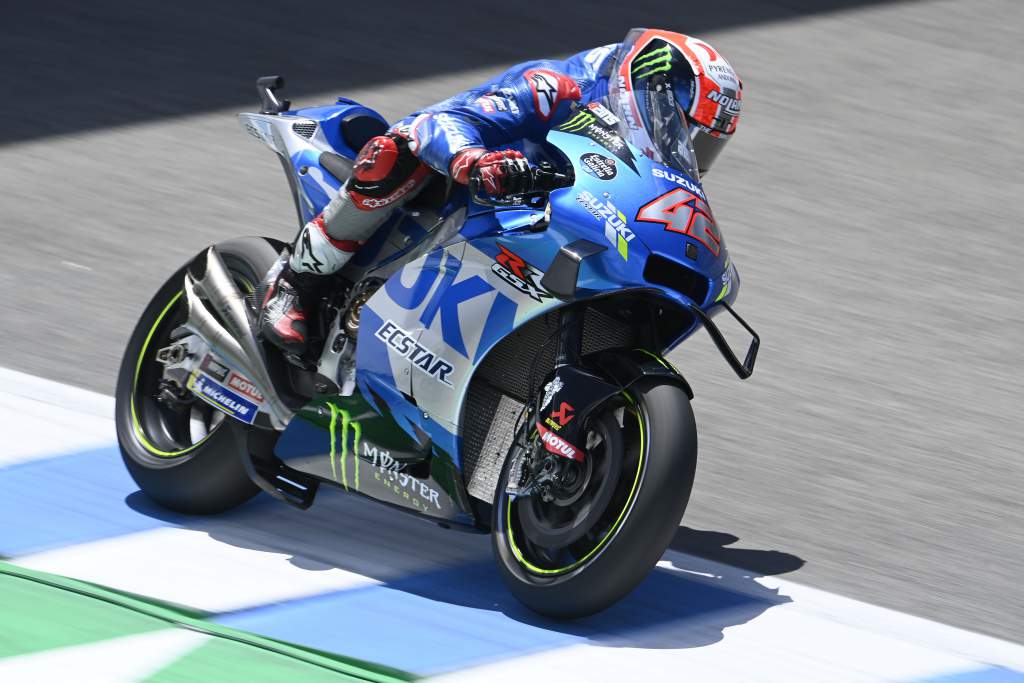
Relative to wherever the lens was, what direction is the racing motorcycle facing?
facing the viewer and to the right of the viewer
